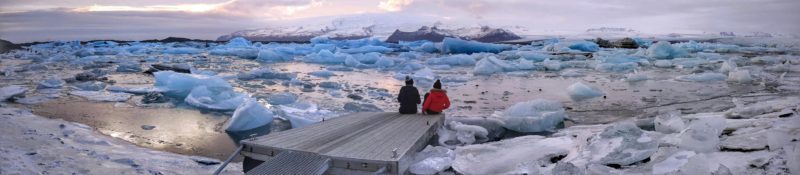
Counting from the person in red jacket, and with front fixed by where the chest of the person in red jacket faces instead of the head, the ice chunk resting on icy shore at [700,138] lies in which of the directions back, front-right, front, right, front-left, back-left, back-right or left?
back-right

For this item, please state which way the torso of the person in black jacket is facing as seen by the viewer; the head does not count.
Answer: away from the camera

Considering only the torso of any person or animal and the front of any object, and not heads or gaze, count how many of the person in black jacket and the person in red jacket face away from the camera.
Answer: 2

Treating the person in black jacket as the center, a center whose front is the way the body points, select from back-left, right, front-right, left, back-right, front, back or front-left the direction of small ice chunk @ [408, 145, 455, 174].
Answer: back

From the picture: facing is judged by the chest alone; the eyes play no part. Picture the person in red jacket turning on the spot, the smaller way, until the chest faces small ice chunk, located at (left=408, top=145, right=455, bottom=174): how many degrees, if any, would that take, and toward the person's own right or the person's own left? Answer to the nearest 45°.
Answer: approximately 180°

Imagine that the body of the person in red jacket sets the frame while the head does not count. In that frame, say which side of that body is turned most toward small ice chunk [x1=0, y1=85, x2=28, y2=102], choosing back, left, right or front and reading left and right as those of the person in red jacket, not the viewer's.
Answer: left

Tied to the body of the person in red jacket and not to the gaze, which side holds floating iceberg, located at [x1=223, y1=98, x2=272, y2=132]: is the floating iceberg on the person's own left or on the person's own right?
on the person's own left

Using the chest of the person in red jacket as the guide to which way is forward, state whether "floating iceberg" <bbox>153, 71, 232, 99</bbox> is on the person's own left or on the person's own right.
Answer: on the person's own left

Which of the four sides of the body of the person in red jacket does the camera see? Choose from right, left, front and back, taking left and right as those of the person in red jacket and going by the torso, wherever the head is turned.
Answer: back
